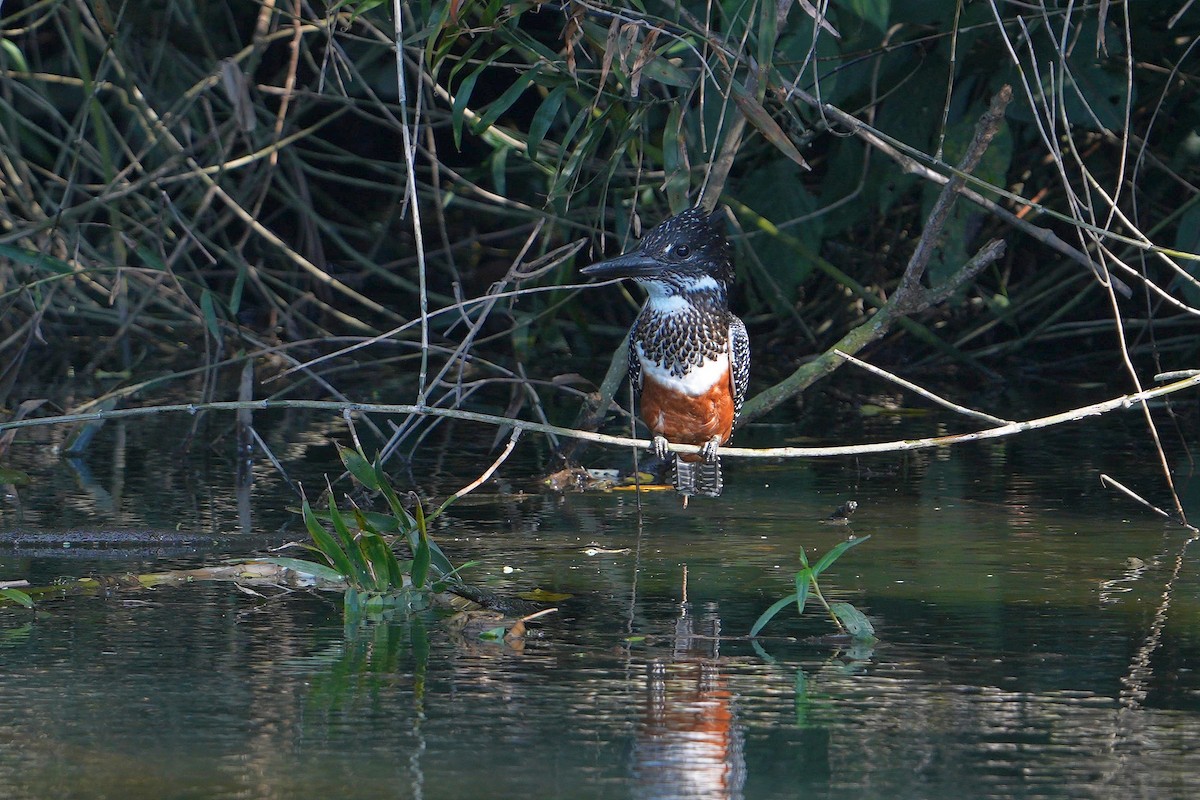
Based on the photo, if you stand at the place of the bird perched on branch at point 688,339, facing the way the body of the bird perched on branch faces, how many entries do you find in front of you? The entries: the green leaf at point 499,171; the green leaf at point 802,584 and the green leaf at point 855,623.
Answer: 2

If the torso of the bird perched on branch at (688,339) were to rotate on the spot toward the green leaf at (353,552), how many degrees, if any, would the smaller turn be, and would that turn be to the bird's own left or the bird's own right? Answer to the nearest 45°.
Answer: approximately 45° to the bird's own right

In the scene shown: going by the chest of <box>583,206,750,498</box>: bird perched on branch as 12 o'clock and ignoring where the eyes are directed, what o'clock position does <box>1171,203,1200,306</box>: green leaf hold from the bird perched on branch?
The green leaf is roughly at 8 o'clock from the bird perched on branch.

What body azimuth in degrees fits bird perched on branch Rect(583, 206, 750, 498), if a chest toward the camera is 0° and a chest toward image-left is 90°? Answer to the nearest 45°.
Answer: approximately 0°

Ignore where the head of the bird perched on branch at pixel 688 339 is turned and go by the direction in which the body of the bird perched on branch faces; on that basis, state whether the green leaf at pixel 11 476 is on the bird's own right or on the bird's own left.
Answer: on the bird's own right

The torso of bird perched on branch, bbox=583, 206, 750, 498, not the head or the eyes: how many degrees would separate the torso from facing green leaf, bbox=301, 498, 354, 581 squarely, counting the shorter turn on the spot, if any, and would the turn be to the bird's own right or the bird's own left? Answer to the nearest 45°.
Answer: approximately 45° to the bird's own right

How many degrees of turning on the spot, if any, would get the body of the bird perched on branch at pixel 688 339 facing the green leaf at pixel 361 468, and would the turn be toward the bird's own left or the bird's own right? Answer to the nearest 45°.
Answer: approximately 45° to the bird's own right
